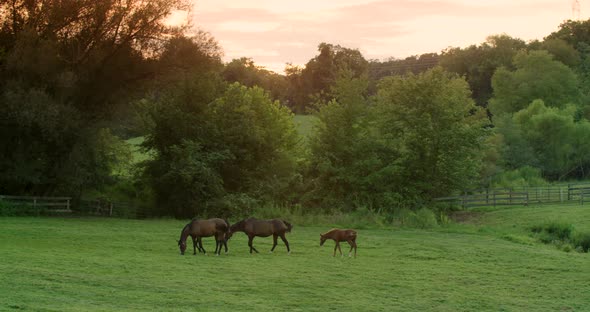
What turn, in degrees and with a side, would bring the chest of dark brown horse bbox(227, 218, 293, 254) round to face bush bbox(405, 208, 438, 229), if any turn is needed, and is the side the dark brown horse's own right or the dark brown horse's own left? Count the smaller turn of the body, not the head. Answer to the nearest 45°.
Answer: approximately 135° to the dark brown horse's own right

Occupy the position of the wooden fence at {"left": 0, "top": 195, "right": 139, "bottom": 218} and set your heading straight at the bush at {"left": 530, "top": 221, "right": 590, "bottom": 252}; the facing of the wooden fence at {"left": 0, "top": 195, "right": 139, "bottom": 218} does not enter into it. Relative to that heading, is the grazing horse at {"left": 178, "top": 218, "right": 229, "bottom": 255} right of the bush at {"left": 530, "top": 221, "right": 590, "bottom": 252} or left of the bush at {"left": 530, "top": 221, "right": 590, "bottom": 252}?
right

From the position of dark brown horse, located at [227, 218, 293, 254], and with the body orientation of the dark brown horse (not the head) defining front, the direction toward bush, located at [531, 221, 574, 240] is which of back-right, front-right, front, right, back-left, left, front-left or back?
back-right

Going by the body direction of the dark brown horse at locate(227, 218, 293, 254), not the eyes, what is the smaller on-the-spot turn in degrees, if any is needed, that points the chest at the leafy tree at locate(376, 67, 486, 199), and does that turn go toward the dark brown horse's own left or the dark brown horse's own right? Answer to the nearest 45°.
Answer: approximately 135° to the dark brown horse's own right

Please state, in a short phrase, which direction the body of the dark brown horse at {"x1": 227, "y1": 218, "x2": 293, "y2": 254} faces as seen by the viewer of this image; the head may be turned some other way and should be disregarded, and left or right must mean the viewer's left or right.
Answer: facing to the left of the viewer

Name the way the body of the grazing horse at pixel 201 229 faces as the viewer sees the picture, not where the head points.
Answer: to the viewer's left

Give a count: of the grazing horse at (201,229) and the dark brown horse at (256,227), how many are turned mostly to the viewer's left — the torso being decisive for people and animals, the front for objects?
2

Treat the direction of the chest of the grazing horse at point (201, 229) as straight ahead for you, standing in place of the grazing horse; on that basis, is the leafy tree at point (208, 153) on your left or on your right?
on your right
